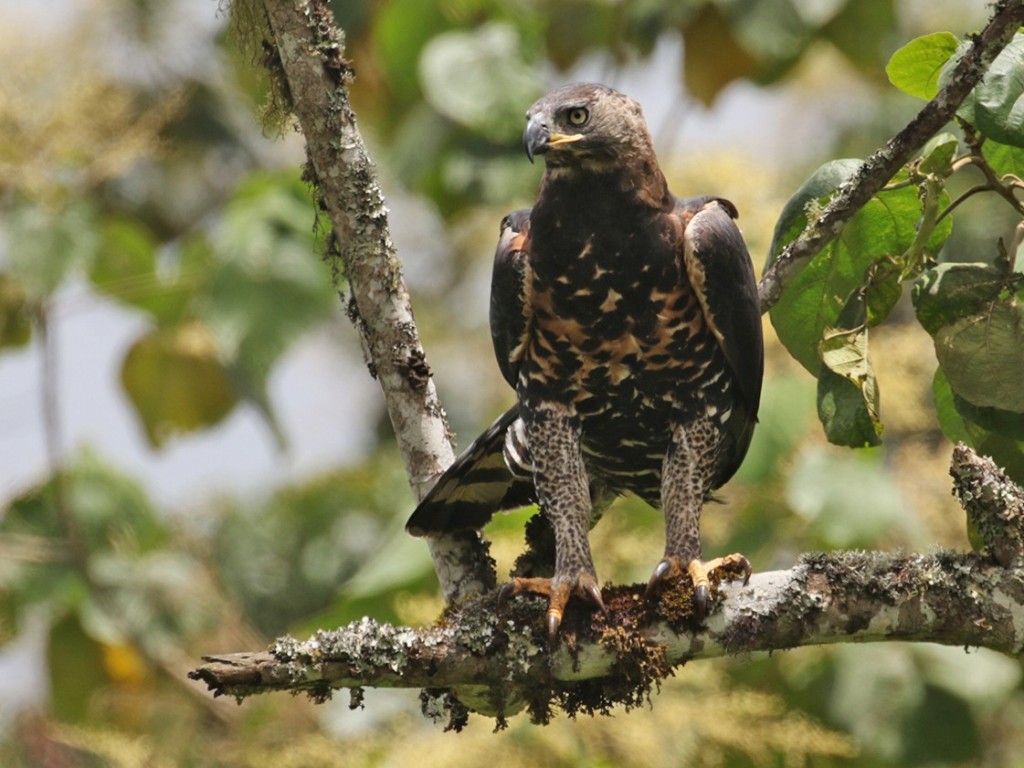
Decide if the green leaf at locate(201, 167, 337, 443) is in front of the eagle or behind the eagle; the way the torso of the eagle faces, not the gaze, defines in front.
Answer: behind

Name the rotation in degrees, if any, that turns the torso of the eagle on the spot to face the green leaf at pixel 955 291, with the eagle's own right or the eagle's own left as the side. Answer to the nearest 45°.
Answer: approximately 45° to the eagle's own left

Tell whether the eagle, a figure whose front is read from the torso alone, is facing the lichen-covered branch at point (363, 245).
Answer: no

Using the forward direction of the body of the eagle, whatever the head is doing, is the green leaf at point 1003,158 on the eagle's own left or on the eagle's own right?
on the eagle's own left

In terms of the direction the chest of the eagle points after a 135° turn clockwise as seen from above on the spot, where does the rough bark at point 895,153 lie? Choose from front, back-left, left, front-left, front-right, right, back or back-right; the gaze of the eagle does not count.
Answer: back

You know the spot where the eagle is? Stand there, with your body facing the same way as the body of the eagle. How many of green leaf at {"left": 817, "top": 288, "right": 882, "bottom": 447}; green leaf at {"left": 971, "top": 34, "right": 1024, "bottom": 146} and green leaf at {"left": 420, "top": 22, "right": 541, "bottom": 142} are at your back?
1

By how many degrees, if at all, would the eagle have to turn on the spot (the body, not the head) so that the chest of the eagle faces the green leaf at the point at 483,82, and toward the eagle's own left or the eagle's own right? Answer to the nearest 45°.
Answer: approximately 180°

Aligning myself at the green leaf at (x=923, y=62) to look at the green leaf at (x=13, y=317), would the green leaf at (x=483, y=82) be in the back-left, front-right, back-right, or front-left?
front-right

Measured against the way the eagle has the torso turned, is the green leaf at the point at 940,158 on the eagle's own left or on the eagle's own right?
on the eagle's own left

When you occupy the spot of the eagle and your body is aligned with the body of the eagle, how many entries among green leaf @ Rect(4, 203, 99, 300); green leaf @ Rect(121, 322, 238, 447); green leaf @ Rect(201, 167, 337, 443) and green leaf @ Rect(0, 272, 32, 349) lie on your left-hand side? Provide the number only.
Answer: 0

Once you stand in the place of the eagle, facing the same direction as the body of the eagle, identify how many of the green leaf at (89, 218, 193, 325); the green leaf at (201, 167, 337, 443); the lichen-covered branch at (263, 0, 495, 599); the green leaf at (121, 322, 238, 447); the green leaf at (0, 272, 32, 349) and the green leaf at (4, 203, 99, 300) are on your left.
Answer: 0

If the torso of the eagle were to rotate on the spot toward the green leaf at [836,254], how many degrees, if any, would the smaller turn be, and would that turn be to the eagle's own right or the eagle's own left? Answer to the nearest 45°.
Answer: approximately 45° to the eagle's own left

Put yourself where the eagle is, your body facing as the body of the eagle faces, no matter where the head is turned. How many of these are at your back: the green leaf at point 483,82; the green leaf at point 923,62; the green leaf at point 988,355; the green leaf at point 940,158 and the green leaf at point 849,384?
1

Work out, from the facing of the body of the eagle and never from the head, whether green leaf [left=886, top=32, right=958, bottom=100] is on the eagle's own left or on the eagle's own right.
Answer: on the eagle's own left

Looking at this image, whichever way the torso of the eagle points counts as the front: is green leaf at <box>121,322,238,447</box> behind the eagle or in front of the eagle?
behind

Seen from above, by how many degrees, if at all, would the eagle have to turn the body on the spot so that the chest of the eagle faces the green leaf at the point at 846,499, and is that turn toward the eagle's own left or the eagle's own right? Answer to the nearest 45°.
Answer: approximately 135° to the eagle's own left

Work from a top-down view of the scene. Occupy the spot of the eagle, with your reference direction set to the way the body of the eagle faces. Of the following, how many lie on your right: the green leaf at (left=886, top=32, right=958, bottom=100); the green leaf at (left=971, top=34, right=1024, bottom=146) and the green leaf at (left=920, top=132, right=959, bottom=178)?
0

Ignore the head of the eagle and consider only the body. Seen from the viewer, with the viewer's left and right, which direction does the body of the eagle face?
facing the viewer
